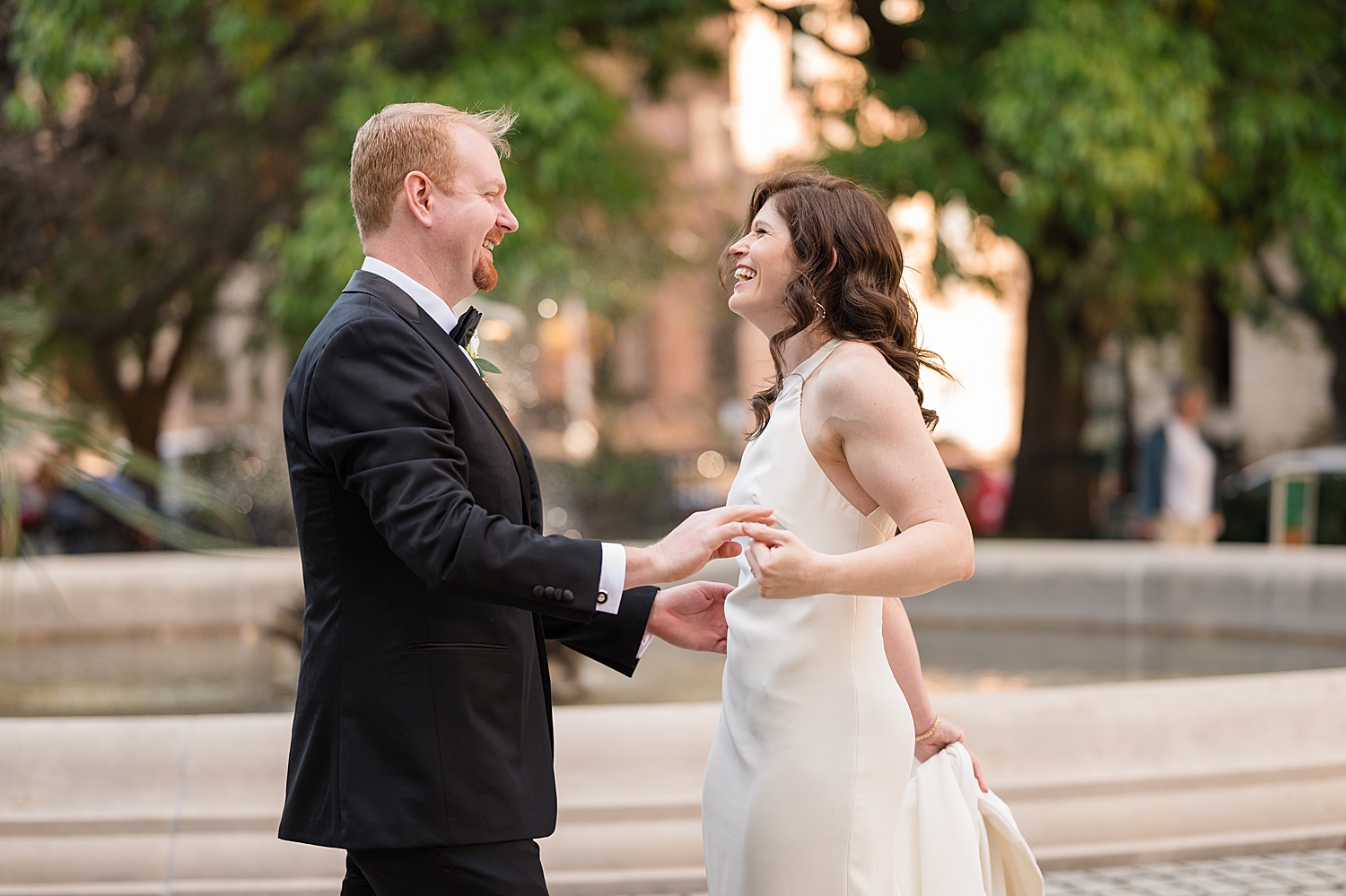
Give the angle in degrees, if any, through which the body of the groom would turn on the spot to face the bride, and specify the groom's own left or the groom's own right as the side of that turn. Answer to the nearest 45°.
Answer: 0° — they already face them

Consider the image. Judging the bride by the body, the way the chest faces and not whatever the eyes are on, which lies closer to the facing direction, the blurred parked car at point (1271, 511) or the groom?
the groom

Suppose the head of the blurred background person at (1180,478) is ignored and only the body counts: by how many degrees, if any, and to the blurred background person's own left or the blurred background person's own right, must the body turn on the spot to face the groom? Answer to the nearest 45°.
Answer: approximately 45° to the blurred background person's own right

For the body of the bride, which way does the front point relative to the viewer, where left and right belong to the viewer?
facing to the left of the viewer

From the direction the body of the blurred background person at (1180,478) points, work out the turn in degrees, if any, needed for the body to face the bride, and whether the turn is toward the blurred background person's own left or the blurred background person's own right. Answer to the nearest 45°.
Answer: approximately 45° to the blurred background person's own right

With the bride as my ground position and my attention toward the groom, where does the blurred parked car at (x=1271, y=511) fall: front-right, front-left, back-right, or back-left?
back-right

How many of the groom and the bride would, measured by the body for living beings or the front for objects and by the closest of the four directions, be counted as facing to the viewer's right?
1

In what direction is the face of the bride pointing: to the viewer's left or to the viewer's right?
to the viewer's left

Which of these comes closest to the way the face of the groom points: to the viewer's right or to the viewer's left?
to the viewer's right

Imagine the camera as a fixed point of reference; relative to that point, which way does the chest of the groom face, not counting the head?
to the viewer's right

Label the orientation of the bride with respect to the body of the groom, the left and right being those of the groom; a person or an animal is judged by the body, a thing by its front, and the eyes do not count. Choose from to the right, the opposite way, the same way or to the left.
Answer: the opposite way

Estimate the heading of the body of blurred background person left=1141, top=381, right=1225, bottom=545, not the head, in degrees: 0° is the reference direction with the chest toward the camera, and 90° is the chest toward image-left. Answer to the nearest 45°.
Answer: approximately 315°
